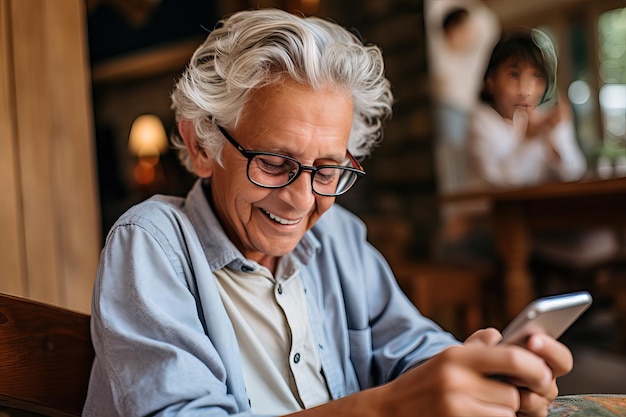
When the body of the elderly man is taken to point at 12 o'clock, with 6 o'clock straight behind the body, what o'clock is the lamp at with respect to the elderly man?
The lamp is roughly at 7 o'clock from the elderly man.

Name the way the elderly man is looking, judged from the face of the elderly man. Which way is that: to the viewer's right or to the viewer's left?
to the viewer's right

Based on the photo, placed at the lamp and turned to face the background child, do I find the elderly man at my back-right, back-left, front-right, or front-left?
front-right

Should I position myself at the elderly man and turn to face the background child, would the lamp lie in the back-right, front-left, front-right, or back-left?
front-left

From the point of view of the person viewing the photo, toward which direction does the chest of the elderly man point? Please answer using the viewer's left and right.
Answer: facing the viewer and to the right of the viewer

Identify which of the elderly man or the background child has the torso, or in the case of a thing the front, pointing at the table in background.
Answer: the background child

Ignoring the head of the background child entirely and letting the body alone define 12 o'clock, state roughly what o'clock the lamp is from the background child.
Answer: The lamp is roughly at 4 o'clock from the background child.

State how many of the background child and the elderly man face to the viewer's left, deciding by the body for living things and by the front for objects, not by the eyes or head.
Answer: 0

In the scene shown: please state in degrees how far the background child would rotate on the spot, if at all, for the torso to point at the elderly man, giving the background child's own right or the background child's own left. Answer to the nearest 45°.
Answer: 0° — they already face them

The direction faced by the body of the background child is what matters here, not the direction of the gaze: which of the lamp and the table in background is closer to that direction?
the table in background

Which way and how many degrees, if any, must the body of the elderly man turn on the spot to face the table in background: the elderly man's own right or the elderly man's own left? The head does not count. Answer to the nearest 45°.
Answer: approximately 90° to the elderly man's own left

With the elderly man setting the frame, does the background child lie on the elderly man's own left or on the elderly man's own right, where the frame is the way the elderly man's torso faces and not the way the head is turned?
on the elderly man's own left

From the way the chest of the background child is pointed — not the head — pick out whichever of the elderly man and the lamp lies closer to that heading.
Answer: the elderly man

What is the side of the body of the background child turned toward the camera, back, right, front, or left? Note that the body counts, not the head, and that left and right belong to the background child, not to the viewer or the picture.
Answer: front
